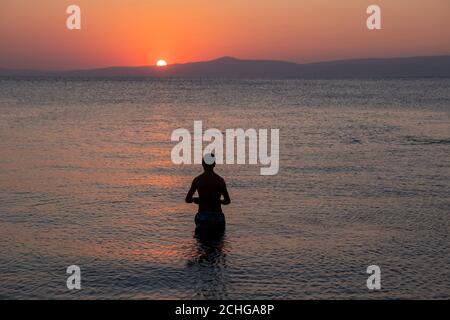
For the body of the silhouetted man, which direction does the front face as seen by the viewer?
away from the camera
